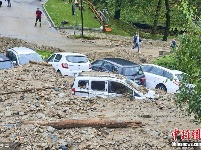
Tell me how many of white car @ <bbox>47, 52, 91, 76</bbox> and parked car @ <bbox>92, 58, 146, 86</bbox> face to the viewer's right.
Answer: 0

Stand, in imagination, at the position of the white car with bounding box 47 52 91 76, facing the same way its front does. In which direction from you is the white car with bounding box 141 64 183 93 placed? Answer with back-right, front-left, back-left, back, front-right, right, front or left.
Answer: back-right

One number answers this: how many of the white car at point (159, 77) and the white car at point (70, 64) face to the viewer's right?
0

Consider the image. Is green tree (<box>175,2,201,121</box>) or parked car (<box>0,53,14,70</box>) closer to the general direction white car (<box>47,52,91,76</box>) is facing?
the parked car

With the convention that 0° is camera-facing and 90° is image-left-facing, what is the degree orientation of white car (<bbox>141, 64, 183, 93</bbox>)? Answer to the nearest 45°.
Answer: approximately 135°
